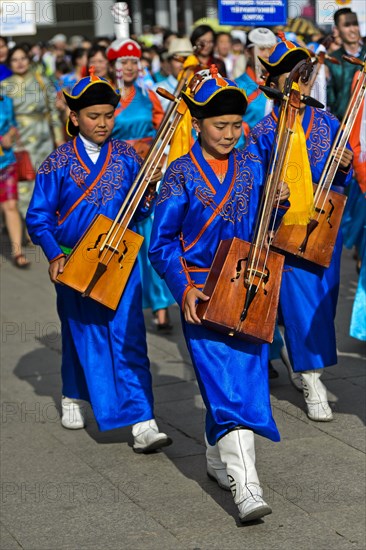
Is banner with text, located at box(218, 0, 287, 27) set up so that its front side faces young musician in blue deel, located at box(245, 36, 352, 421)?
yes

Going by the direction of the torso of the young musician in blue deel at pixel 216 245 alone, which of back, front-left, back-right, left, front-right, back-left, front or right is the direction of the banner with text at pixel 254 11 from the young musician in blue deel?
back-left

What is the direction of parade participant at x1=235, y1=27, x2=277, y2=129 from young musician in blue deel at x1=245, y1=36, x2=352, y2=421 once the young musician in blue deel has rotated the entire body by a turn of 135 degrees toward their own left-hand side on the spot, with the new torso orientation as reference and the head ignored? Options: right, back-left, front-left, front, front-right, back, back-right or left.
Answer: front-left

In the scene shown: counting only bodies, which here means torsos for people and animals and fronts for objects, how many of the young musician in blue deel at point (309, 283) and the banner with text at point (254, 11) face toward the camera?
2

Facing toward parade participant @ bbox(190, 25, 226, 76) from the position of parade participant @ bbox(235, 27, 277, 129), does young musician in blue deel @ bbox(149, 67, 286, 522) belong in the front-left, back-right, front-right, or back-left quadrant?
back-left

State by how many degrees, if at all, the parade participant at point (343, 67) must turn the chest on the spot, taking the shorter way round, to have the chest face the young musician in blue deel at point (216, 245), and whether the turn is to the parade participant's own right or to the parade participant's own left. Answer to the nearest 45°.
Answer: approximately 45° to the parade participant's own right
